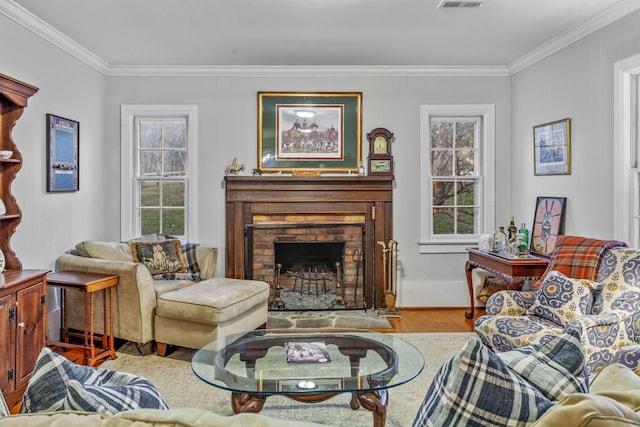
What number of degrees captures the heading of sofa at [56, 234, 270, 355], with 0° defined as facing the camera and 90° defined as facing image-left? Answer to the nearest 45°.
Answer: approximately 315°

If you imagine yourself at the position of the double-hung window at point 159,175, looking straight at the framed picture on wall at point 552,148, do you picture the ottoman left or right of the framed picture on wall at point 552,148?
right

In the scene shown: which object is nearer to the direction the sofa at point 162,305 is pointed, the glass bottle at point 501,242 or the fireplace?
the glass bottle

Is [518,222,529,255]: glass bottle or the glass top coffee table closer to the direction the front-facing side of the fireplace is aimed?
the glass top coffee table

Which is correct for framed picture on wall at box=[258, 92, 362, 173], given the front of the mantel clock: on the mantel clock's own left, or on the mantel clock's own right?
on the mantel clock's own right

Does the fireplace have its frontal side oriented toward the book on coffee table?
yes

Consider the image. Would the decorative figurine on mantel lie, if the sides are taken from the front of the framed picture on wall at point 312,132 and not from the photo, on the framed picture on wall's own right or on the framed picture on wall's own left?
on the framed picture on wall's own right

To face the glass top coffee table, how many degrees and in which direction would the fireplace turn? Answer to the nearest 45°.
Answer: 0° — it already faces it

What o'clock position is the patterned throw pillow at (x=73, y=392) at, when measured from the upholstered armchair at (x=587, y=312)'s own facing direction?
The patterned throw pillow is roughly at 11 o'clock from the upholstered armchair.

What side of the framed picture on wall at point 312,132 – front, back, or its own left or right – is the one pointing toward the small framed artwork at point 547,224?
left

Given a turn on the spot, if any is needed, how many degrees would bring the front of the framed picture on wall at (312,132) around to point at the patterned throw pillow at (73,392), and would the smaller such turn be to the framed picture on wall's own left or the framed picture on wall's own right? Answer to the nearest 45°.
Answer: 0° — it already faces it
